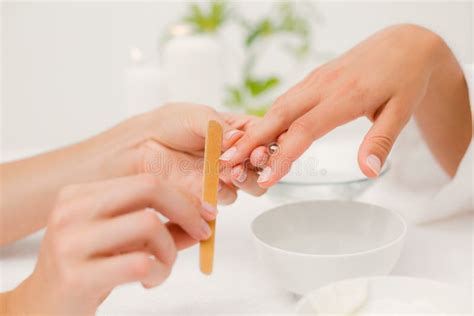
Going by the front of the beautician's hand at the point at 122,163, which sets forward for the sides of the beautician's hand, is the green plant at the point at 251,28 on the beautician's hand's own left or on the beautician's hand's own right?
on the beautician's hand's own left
